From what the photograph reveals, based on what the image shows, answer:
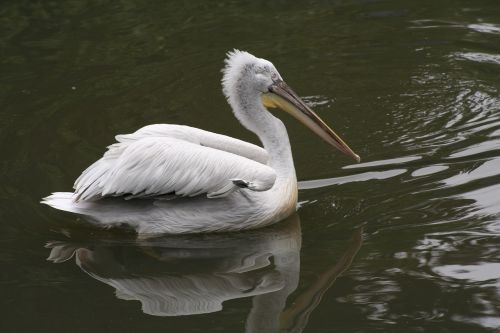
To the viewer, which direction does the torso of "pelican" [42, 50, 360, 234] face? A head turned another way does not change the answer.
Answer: to the viewer's right
